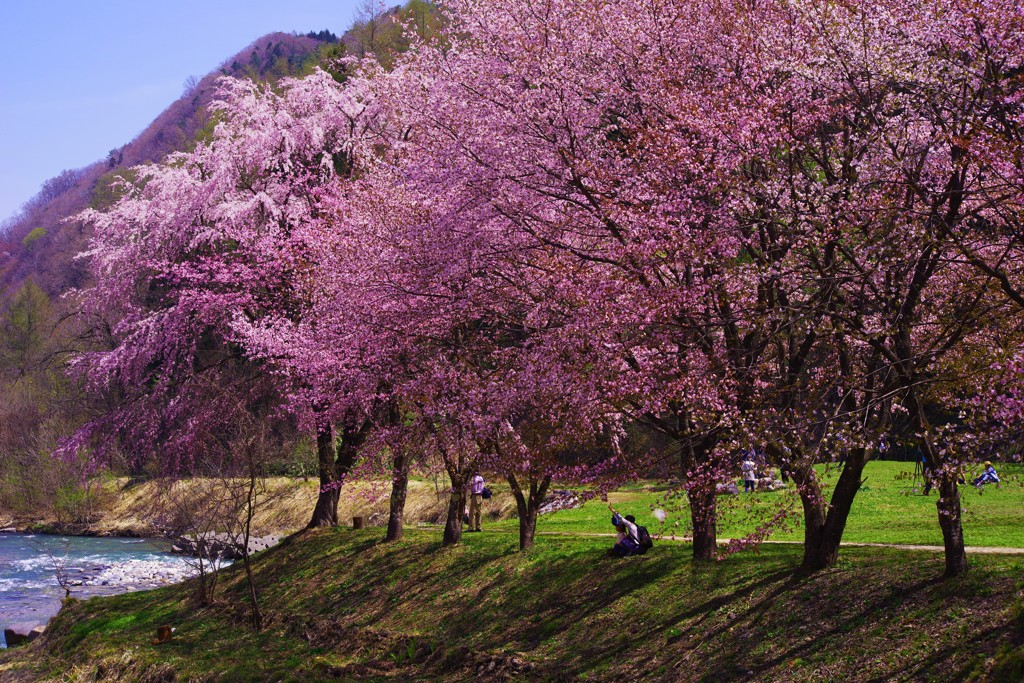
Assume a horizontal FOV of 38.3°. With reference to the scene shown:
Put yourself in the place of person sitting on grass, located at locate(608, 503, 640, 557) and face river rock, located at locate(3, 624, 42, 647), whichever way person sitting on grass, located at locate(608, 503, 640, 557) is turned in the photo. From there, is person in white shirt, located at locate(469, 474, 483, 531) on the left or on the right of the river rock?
right

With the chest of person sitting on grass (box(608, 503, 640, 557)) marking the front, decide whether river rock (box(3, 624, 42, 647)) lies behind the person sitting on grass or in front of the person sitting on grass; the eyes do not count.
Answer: in front

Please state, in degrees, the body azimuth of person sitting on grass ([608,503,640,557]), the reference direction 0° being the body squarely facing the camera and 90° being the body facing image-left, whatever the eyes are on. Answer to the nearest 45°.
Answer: approximately 90°
